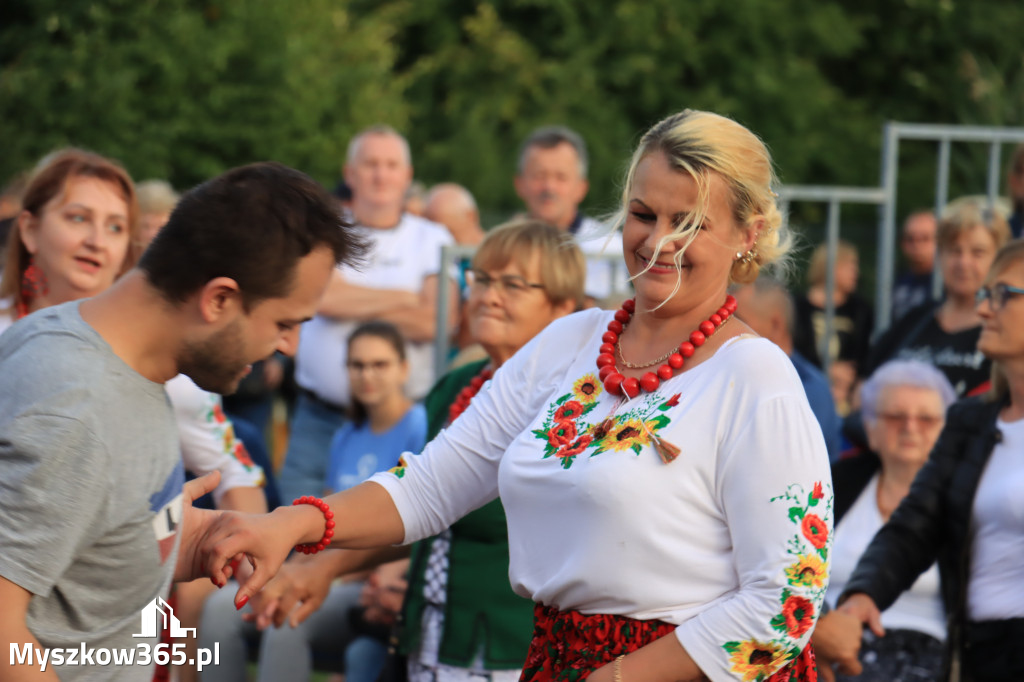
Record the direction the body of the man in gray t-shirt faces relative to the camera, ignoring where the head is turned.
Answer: to the viewer's right

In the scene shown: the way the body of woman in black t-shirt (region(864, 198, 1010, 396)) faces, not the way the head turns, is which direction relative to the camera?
toward the camera

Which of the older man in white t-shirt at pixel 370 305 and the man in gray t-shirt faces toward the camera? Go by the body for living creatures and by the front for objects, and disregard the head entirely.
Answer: the older man in white t-shirt

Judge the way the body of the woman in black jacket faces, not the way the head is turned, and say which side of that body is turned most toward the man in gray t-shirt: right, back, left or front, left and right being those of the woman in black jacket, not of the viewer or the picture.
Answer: front

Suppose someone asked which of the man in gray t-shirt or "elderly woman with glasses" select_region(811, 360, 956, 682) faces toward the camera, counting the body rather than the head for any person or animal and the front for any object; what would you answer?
the elderly woman with glasses

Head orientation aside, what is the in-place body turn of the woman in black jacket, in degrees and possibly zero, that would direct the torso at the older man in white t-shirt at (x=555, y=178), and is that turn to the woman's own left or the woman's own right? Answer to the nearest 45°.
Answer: approximately 90° to the woman's own right

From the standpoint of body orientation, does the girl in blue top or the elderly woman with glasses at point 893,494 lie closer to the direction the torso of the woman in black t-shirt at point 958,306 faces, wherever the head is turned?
the elderly woman with glasses

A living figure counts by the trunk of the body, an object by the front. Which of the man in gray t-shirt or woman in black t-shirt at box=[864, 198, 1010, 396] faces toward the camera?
the woman in black t-shirt

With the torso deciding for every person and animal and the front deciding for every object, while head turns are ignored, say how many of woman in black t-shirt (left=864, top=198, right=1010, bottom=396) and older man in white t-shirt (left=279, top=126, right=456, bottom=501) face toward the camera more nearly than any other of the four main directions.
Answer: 2

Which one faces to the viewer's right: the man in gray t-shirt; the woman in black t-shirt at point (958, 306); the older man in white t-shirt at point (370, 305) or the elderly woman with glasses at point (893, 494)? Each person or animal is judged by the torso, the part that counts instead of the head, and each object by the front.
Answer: the man in gray t-shirt

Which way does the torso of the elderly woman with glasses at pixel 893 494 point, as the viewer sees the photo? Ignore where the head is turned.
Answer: toward the camera

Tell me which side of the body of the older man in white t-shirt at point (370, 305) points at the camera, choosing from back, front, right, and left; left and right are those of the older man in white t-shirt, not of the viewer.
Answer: front

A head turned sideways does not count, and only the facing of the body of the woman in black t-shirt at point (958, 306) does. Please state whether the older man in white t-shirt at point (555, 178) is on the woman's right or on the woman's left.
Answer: on the woman's right

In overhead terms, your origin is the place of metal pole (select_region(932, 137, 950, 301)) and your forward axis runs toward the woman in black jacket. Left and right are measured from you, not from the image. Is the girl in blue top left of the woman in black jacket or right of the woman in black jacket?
right

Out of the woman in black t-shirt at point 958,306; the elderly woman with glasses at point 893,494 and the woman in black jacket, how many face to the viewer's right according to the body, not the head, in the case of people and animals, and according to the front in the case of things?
0

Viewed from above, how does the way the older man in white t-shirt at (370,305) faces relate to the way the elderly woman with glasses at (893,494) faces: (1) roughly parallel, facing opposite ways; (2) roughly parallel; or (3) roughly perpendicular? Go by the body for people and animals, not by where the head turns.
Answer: roughly parallel

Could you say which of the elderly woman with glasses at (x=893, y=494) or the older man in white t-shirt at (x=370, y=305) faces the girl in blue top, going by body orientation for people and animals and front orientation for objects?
the older man in white t-shirt

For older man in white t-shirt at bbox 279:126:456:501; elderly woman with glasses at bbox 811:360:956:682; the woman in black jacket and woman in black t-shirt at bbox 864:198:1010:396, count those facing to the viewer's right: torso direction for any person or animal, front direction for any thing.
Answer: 0
